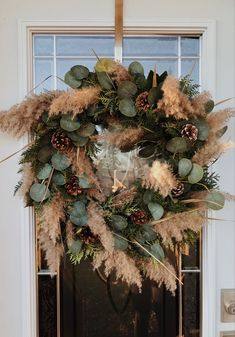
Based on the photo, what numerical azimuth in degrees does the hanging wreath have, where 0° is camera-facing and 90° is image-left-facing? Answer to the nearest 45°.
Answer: approximately 0°
